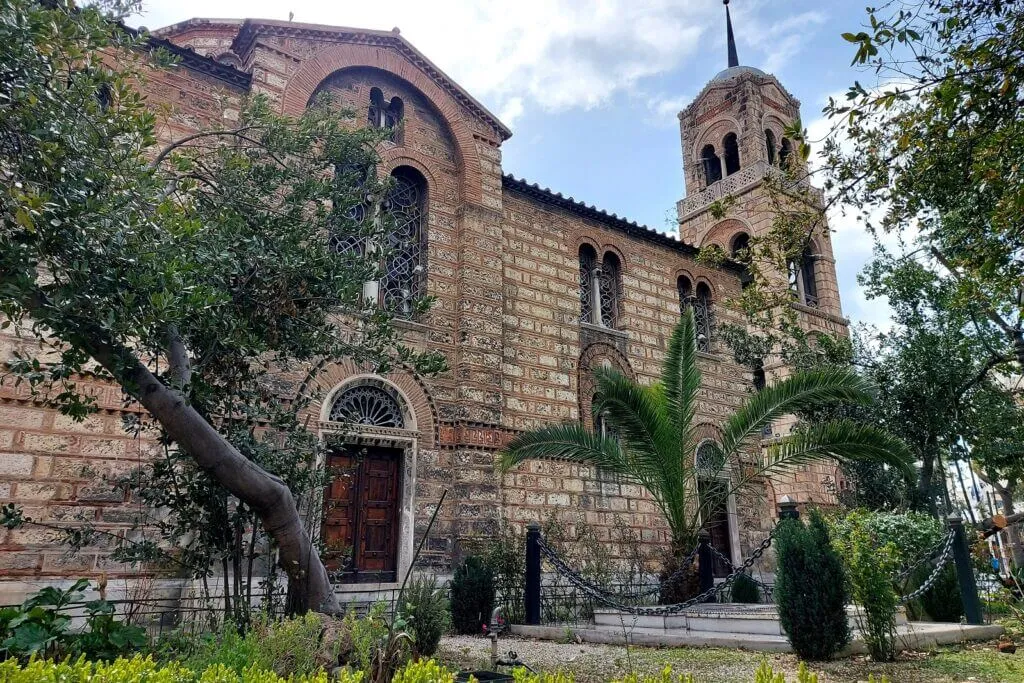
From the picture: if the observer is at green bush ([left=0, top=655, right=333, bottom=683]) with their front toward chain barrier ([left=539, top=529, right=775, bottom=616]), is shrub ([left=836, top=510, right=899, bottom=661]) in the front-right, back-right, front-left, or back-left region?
front-right
